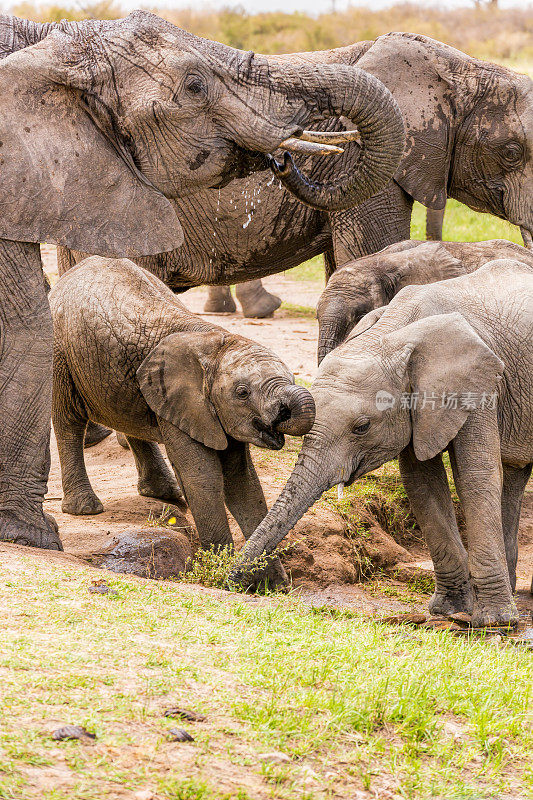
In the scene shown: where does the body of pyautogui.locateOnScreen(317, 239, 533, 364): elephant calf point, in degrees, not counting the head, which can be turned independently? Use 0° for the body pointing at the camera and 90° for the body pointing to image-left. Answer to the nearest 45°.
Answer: approximately 90°

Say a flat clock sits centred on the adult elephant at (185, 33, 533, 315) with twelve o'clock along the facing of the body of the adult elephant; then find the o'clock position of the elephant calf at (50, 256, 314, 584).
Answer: The elephant calf is roughly at 4 o'clock from the adult elephant.

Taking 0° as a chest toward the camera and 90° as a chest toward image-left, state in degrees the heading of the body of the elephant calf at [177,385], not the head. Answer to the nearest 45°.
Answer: approximately 315°

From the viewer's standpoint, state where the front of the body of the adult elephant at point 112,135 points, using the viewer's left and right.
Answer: facing to the right of the viewer

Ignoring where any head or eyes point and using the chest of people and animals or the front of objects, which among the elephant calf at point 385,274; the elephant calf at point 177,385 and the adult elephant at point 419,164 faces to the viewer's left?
the elephant calf at point 385,274

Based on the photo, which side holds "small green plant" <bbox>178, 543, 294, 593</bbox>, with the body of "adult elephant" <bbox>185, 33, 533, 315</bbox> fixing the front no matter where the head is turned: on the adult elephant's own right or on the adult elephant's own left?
on the adult elephant's own right

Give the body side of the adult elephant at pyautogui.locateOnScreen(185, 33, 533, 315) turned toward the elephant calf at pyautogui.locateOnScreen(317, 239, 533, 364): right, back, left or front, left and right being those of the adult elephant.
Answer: right

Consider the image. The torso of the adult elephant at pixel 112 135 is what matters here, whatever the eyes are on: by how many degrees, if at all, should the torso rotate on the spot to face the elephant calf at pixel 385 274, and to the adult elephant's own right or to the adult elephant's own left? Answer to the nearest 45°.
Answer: approximately 45° to the adult elephant's own left

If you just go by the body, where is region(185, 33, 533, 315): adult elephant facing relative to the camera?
to the viewer's right
